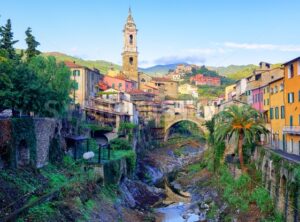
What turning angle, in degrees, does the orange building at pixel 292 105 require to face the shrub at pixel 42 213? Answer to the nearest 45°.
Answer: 0° — it already faces it

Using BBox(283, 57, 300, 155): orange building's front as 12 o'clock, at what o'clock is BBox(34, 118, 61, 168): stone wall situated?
The stone wall is roughly at 12 o'clock from the orange building.

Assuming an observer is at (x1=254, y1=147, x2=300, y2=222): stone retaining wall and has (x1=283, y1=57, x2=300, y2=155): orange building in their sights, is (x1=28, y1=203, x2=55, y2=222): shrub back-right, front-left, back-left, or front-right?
back-left

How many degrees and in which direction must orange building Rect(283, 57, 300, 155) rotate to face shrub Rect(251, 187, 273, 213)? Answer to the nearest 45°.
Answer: approximately 45° to its left

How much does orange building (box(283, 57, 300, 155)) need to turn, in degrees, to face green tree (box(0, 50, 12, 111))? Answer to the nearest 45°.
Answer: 0° — it already faces it

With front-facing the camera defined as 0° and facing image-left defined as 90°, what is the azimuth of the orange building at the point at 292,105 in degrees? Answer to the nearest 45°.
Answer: approximately 45°
